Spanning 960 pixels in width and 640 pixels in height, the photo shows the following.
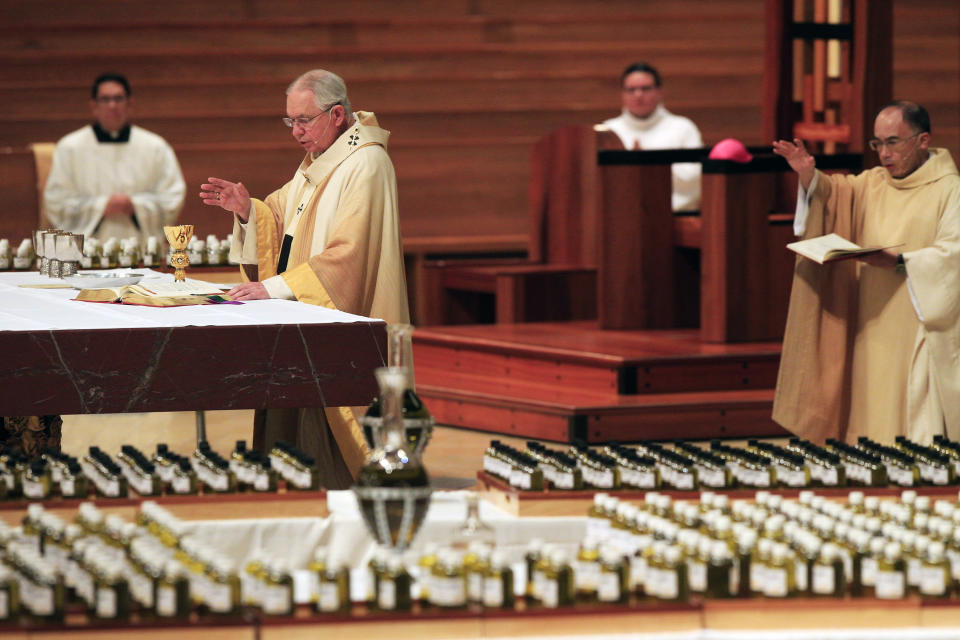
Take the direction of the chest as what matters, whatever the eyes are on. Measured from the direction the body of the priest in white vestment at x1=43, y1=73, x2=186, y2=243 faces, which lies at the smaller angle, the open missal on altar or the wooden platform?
the open missal on altar

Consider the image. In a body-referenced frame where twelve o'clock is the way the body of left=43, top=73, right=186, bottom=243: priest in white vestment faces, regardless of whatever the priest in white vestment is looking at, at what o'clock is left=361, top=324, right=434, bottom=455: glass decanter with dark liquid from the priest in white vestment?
The glass decanter with dark liquid is roughly at 12 o'clock from the priest in white vestment.

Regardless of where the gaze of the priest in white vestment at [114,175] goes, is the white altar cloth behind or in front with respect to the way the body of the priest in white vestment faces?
in front

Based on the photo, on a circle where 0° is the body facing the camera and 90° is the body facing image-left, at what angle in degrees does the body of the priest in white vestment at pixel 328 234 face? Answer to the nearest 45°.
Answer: approximately 45°

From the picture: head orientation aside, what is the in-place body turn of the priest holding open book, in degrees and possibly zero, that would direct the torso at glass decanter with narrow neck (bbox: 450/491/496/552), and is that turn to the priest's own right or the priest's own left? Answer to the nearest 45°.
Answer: approximately 45° to the priest's own left

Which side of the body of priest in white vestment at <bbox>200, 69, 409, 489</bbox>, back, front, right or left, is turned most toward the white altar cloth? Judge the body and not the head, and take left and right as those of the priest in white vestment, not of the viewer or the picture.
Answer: front

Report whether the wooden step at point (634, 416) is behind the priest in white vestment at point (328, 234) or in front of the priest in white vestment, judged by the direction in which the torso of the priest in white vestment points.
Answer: behind

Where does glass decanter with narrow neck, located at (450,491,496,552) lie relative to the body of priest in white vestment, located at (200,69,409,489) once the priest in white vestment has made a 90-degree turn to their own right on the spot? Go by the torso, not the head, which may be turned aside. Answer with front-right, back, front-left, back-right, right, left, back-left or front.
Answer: back-left

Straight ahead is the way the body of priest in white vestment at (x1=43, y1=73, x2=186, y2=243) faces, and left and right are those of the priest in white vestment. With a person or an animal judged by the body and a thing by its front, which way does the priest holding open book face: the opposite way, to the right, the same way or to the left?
to the right

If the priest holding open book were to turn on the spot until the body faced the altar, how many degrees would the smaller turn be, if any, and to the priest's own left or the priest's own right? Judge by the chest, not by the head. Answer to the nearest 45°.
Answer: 0° — they already face it

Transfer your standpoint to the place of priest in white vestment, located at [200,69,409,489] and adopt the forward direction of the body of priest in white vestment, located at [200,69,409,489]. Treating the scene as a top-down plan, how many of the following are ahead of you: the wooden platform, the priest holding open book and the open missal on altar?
1

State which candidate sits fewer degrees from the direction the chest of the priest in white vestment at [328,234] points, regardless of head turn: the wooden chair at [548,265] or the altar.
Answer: the altar

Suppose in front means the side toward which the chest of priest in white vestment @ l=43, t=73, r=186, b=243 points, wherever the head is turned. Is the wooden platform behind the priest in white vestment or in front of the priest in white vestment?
in front

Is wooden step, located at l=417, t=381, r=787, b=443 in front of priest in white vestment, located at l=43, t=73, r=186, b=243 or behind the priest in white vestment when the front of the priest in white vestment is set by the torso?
in front
